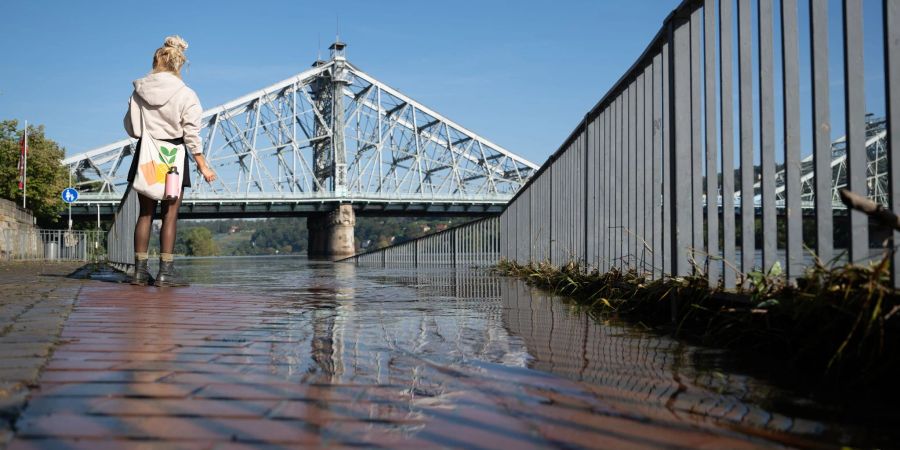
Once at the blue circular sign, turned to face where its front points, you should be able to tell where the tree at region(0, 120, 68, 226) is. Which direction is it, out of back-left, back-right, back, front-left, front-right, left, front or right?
back

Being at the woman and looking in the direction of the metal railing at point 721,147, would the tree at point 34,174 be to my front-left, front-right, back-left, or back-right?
back-left

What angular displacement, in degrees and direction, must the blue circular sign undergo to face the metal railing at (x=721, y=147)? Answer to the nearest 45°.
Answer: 0° — it already faces it

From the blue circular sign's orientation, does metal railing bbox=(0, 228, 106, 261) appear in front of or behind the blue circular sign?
in front

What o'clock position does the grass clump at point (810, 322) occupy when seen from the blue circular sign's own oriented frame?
The grass clump is roughly at 12 o'clock from the blue circular sign.

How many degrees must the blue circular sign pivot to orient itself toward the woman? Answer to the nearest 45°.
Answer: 0° — it already faces them

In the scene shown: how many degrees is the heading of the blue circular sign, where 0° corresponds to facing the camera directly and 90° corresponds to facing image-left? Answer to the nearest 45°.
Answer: approximately 0°
